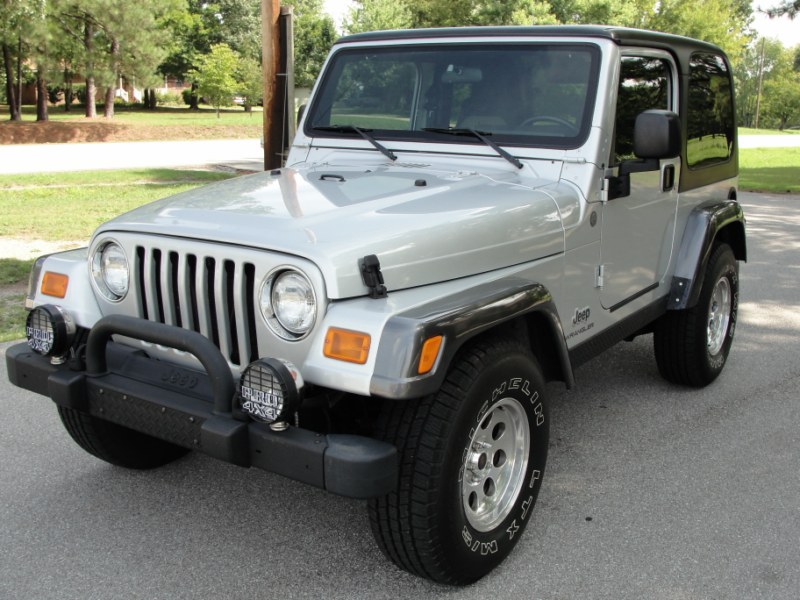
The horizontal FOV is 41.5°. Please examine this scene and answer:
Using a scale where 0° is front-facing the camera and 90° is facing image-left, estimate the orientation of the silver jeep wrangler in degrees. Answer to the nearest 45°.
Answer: approximately 45°

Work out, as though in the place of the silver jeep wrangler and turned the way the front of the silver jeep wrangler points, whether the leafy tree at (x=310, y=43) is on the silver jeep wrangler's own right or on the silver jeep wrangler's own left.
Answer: on the silver jeep wrangler's own right

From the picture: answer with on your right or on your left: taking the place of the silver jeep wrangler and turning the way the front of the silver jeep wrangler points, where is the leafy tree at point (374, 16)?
on your right

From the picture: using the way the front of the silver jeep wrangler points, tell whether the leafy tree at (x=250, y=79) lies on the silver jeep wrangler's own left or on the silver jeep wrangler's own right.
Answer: on the silver jeep wrangler's own right

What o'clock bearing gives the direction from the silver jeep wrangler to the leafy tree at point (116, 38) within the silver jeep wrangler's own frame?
The leafy tree is roughly at 4 o'clock from the silver jeep wrangler.

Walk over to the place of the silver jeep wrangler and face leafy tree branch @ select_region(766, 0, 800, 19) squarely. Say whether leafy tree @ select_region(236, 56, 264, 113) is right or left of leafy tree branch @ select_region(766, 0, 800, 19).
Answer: left

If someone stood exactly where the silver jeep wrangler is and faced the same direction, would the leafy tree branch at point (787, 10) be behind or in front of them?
behind

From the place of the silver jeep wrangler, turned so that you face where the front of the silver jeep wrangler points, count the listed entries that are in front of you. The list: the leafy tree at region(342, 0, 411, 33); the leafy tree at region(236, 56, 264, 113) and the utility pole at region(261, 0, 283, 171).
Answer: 0

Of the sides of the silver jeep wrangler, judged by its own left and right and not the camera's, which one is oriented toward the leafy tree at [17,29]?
right

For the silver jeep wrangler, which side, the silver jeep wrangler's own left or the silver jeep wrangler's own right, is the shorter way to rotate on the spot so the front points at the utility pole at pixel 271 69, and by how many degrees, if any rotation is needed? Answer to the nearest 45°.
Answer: approximately 135° to the silver jeep wrangler's own right

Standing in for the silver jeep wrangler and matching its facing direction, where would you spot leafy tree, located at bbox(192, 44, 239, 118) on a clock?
The leafy tree is roughly at 4 o'clock from the silver jeep wrangler.
